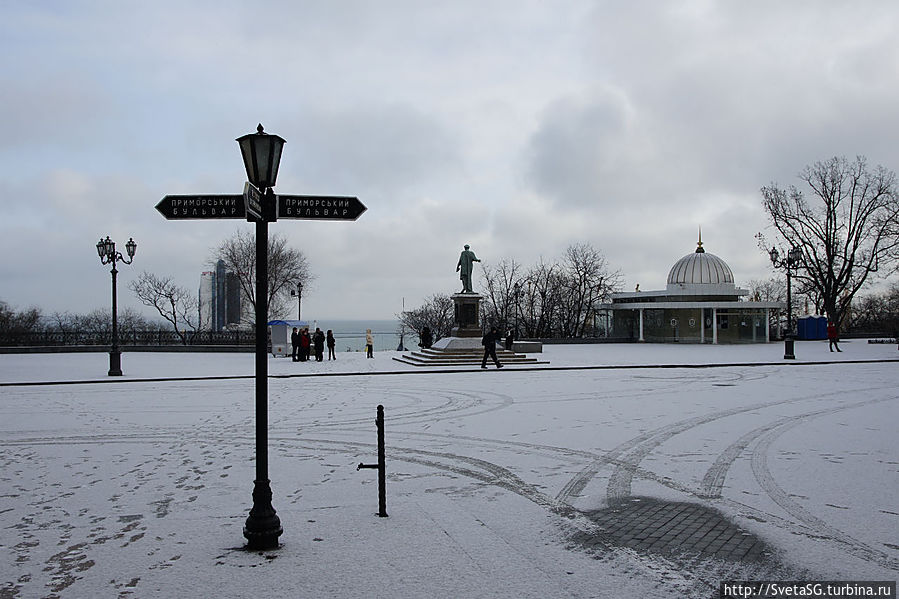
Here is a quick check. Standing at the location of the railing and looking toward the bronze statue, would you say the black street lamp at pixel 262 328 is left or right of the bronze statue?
right

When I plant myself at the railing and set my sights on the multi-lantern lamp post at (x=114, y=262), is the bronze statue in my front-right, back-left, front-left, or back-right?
front-left

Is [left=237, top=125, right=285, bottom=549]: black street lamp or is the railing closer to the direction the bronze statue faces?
the railing

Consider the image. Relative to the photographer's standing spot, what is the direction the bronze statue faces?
facing away from the viewer

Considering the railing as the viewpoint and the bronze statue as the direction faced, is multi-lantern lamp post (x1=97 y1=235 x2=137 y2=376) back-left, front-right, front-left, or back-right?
front-right

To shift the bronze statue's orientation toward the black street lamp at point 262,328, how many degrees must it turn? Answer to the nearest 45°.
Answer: approximately 180°

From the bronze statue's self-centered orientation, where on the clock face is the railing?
The railing is roughly at 10 o'clock from the bronze statue.

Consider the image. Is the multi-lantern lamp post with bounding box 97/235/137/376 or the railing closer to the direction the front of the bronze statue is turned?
the railing

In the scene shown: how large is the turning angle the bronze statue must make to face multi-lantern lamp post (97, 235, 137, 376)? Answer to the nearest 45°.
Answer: approximately 135° to its left
